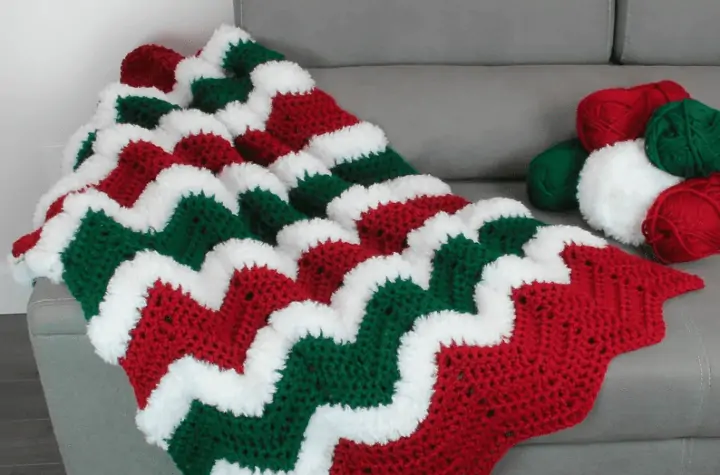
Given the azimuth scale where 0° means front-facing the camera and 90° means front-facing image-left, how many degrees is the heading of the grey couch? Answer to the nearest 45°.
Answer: approximately 0°
